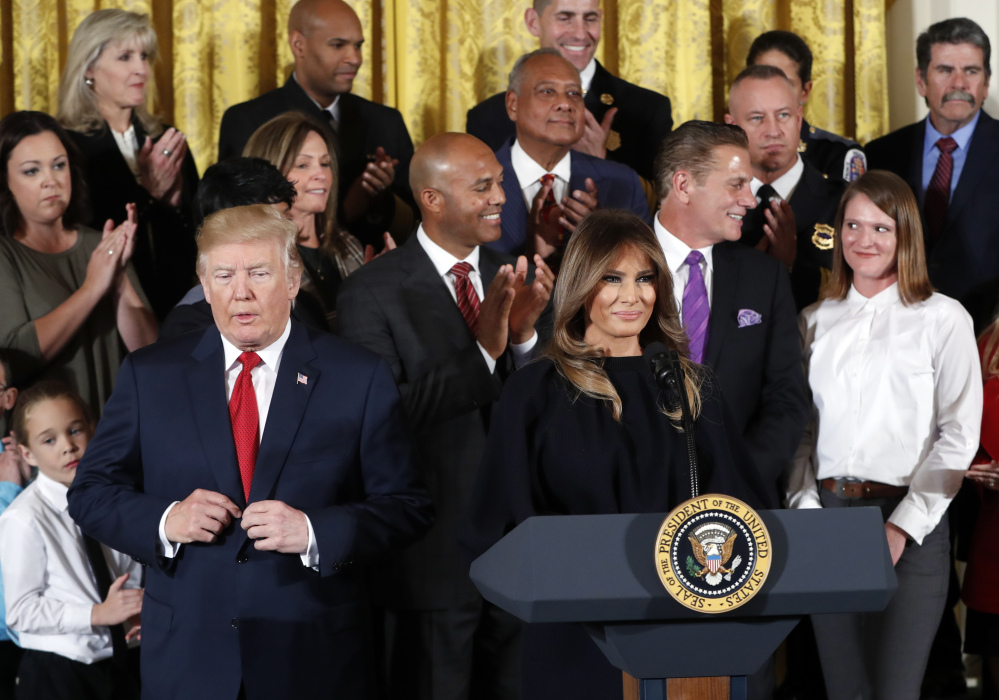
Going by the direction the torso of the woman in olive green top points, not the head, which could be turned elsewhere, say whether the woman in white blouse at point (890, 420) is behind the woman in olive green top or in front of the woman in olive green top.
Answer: in front

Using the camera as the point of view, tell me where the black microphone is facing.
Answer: facing away from the viewer and to the left of the viewer

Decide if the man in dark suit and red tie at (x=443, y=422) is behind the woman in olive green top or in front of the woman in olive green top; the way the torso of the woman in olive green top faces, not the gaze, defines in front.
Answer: in front

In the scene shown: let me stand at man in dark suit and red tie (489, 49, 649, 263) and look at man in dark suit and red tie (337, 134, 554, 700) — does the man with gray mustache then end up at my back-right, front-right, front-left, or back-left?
back-left

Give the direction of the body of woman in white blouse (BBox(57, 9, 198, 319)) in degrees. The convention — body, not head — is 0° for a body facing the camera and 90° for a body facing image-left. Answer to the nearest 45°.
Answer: approximately 315°
